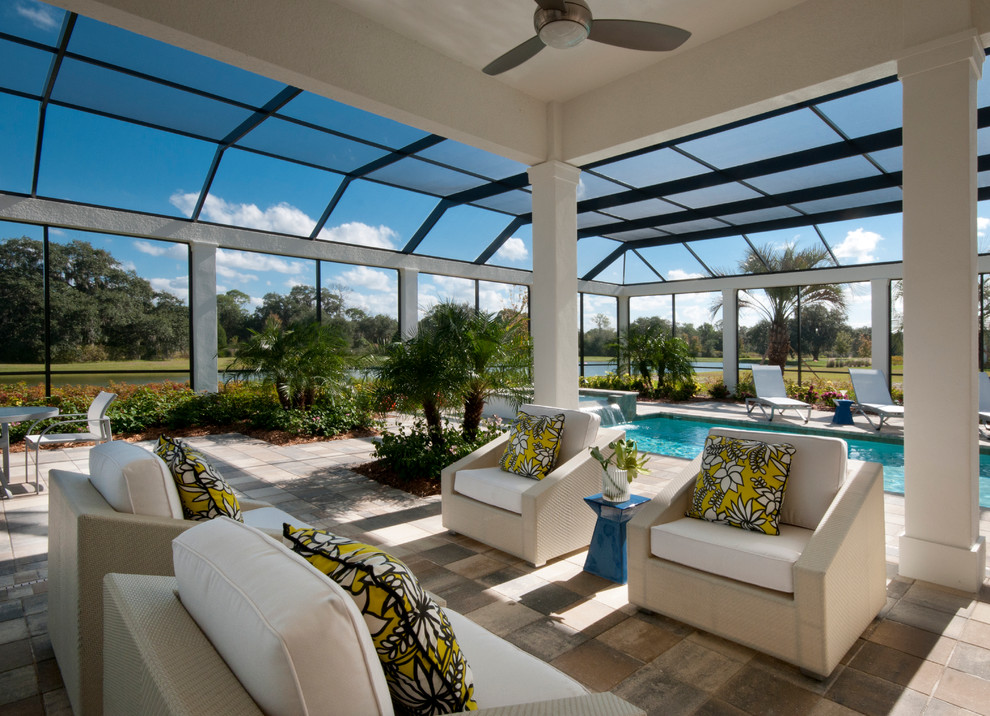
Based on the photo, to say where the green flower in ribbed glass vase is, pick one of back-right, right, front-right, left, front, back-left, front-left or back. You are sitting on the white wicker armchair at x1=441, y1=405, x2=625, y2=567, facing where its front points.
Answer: left

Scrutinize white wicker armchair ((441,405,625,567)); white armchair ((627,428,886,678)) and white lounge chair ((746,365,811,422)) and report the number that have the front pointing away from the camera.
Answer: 0

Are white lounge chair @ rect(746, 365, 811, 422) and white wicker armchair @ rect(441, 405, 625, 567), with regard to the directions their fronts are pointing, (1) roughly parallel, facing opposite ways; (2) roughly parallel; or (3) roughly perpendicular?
roughly perpendicular

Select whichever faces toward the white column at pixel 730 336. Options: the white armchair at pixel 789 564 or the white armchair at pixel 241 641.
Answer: the white armchair at pixel 241 641

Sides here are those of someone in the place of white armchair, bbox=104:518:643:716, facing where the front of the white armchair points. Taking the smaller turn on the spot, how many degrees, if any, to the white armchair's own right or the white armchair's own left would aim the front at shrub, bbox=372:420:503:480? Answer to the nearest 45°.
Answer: approximately 45° to the white armchair's own left

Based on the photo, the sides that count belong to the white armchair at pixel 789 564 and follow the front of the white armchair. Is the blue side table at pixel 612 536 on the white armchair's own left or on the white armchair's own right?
on the white armchair's own right

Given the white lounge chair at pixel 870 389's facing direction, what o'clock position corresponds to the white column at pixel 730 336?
The white column is roughly at 6 o'clock from the white lounge chair.

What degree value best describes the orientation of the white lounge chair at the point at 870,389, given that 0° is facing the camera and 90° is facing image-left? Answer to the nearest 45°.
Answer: approximately 315°

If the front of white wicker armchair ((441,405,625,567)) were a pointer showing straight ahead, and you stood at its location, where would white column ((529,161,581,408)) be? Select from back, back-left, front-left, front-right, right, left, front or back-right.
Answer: back-right

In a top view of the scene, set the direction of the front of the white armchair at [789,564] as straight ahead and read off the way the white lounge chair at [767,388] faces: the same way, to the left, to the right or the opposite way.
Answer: to the left

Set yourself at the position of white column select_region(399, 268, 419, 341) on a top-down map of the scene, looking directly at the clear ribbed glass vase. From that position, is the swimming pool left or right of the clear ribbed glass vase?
left

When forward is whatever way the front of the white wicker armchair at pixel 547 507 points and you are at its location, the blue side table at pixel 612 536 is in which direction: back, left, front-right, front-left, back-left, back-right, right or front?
left

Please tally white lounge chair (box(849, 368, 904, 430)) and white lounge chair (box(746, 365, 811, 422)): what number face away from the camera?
0

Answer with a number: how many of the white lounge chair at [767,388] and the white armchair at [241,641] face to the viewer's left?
0

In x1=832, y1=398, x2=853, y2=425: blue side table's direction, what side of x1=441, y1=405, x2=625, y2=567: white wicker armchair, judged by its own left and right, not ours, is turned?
back

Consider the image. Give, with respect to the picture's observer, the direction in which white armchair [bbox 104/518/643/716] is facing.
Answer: facing away from the viewer and to the right of the viewer

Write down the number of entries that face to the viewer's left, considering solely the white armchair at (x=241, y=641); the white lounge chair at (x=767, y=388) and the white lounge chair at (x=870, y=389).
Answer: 0

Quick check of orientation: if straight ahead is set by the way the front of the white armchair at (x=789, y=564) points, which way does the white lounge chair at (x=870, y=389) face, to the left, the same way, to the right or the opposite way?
to the left

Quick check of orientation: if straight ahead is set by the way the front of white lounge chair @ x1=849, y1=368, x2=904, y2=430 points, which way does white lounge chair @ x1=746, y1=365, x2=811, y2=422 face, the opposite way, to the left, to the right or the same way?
the same way
